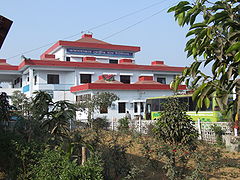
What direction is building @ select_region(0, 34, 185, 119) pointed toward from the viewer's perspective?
toward the camera

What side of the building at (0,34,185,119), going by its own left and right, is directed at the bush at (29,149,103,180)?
front

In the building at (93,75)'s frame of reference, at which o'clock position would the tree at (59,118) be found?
The tree is roughly at 12 o'clock from the building.

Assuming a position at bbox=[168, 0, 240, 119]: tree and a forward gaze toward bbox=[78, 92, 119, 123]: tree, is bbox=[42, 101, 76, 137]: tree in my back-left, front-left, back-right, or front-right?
front-left

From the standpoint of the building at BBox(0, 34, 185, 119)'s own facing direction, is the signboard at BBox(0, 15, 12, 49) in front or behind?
in front

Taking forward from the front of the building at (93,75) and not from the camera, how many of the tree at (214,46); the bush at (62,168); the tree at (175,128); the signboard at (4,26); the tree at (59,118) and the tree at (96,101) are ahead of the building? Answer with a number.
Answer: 6

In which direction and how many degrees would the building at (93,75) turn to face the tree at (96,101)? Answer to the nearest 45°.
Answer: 0° — it already faces it

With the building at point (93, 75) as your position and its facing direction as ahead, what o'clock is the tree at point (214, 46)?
The tree is roughly at 12 o'clock from the building.

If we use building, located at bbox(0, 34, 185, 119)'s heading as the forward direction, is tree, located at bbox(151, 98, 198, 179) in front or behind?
in front
